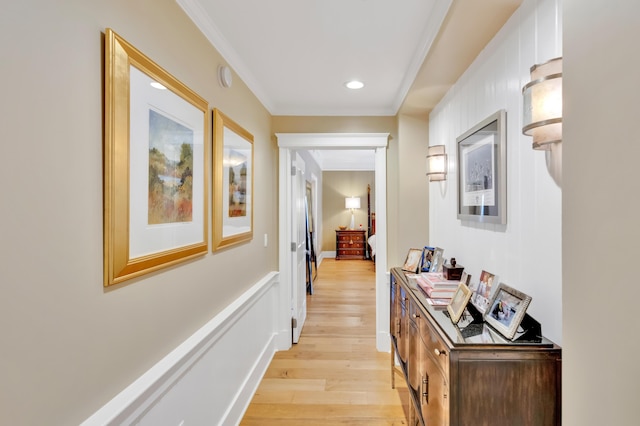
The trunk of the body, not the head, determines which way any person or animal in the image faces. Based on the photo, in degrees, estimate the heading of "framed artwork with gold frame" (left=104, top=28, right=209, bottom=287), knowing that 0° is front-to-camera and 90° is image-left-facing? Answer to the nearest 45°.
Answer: approximately 315°

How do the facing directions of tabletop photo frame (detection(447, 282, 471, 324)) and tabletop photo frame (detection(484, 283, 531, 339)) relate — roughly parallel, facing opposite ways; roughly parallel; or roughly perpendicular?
roughly parallel

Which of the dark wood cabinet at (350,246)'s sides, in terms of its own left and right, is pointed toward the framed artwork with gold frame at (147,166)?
front

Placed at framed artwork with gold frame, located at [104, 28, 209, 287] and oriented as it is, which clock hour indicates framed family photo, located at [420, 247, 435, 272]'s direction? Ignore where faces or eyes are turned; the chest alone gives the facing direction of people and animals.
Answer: The framed family photo is roughly at 10 o'clock from the framed artwork with gold frame.

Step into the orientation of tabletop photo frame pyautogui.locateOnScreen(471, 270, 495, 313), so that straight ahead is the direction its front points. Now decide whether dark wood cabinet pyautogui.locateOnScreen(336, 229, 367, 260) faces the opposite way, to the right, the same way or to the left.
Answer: to the left

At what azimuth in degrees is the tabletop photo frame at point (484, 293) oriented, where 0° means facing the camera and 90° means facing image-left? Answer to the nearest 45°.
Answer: approximately 45°

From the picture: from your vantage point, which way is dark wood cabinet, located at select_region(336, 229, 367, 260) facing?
toward the camera

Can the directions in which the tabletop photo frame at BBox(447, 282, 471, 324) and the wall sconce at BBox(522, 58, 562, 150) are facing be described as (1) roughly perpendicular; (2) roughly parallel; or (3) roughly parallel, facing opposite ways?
roughly parallel

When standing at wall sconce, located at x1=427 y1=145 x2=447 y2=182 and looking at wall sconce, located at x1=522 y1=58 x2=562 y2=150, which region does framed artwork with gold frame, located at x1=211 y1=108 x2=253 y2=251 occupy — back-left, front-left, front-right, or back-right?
front-right

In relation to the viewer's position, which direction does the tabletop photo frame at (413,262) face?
facing the viewer and to the left of the viewer

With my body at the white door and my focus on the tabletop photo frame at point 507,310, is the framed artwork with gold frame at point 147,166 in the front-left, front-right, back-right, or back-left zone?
front-right

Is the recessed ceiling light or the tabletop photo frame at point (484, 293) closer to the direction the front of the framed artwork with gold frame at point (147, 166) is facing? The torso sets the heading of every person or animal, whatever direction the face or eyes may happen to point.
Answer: the tabletop photo frame

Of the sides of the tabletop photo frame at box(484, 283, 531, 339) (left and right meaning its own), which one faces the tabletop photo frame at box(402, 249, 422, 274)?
right

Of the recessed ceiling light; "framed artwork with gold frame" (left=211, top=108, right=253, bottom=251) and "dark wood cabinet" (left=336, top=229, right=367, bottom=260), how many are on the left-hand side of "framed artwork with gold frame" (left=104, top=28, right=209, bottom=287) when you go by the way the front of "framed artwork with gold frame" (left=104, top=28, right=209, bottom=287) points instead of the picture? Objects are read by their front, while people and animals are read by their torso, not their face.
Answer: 3
